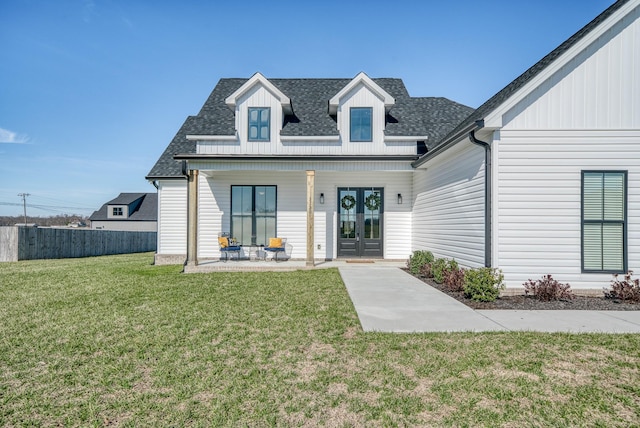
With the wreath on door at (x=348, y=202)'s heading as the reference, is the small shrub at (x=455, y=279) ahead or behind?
ahead

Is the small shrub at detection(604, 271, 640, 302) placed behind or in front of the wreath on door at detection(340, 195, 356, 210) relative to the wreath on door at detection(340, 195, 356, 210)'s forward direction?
in front

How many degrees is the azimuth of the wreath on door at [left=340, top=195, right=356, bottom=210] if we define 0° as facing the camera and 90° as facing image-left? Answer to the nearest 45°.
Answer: approximately 0°

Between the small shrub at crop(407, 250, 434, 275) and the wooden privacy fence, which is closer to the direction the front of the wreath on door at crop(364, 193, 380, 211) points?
the small shrub

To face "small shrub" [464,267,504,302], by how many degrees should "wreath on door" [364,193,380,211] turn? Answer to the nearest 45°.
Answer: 0° — it already faces it

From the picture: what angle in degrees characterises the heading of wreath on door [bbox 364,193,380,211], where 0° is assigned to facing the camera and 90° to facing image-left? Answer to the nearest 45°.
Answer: approximately 0°

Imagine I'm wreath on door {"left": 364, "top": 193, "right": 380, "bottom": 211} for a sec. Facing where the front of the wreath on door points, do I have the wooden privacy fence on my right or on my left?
on my right

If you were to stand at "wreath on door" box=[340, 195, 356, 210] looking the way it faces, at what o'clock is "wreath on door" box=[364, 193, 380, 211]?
"wreath on door" box=[364, 193, 380, 211] is roughly at 9 o'clock from "wreath on door" box=[340, 195, 356, 210].

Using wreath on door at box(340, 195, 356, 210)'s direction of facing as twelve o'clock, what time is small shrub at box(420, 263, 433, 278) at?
The small shrub is roughly at 11 o'clock from the wreath on door.

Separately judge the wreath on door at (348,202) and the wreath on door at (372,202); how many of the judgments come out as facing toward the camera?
2
